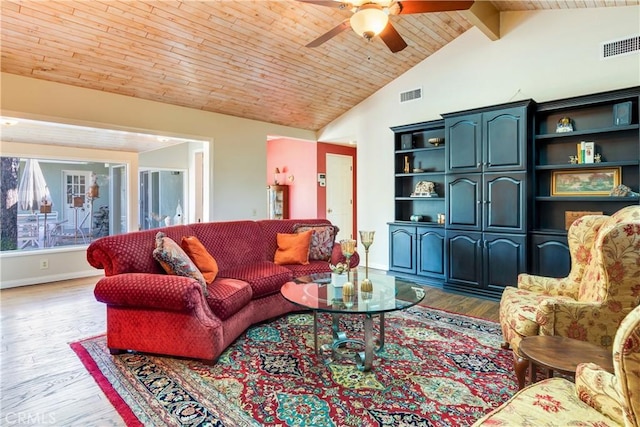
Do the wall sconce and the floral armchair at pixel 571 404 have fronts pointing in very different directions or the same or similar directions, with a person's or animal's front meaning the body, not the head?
very different directions

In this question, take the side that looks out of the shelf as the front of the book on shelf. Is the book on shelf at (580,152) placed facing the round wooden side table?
yes

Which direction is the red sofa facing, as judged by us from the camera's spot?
facing the viewer and to the right of the viewer

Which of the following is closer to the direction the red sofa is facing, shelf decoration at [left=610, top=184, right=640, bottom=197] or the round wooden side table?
the round wooden side table

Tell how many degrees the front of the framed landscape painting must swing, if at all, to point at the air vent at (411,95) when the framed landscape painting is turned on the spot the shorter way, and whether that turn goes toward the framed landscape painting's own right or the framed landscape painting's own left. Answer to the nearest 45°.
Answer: approximately 45° to the framed landscape painting's own right

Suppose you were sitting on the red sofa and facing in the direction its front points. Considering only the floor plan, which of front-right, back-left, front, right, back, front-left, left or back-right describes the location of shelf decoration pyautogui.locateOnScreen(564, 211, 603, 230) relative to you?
front-left

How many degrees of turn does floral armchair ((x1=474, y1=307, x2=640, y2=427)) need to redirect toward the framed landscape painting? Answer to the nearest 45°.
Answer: approximately 45° to its right

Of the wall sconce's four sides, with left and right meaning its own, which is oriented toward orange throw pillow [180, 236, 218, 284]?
front

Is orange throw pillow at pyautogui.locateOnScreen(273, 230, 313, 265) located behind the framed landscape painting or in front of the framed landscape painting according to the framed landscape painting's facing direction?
in front

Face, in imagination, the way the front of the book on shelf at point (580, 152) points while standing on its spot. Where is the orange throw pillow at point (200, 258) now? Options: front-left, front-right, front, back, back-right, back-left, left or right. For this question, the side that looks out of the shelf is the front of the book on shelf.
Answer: front-right

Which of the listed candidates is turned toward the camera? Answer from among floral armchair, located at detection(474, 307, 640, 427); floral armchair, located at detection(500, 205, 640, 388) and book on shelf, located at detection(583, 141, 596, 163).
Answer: the book on shelf

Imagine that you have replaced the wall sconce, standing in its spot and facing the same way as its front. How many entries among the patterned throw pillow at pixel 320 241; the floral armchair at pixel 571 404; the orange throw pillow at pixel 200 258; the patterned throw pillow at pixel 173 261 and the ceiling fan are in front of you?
5

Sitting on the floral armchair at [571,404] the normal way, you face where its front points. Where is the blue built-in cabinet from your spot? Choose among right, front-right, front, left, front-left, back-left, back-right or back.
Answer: front-right

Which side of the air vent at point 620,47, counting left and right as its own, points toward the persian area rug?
front

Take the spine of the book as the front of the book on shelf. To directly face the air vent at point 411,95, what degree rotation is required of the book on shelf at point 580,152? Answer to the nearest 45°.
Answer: approximately 90° to its right

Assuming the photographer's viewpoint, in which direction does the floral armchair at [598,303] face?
facing to the left of the viewer

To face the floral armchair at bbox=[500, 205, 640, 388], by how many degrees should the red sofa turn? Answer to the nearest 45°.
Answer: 0° — it already faces it
